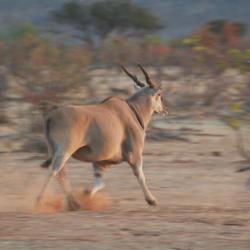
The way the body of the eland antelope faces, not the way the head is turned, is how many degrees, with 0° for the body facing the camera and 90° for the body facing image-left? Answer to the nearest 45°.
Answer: approximately 270°
